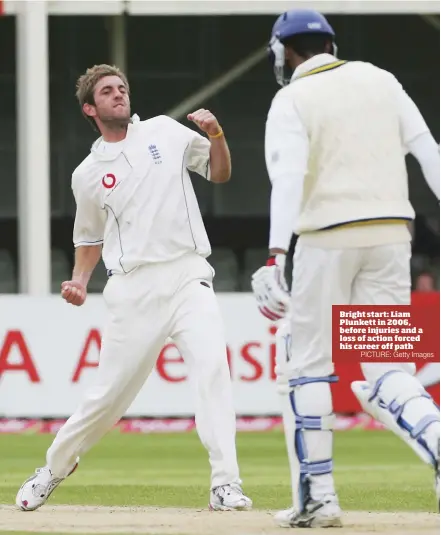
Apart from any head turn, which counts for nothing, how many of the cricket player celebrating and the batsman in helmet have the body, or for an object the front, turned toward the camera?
1

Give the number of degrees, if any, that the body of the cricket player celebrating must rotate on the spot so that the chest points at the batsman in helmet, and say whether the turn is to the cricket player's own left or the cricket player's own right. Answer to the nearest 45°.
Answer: approximately 45° to the cricket player's own left

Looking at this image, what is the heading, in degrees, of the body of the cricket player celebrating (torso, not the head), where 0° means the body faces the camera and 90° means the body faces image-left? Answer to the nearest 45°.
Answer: approximately 0°

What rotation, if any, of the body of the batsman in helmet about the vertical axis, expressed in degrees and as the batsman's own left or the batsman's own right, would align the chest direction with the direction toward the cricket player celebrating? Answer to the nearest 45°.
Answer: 0° — they already face them

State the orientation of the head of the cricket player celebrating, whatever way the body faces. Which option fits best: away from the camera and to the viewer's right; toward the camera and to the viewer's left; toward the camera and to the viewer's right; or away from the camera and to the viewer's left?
toward the camera and to the viewer's right

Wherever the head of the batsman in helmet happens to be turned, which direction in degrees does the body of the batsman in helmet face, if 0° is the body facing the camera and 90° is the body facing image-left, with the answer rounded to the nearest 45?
approximately 135°
